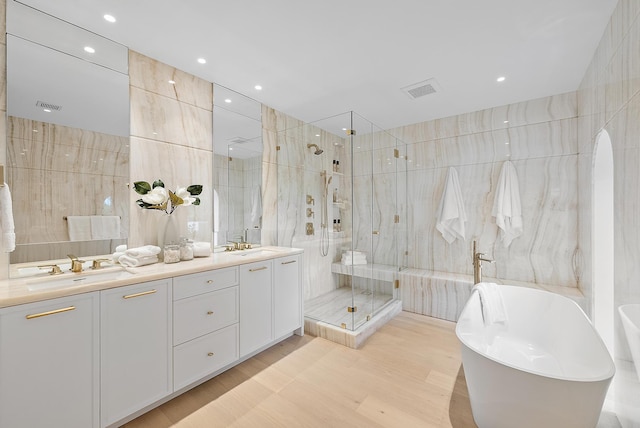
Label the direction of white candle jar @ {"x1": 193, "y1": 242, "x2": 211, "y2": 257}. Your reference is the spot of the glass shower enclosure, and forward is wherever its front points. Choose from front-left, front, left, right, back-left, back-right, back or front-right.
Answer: right

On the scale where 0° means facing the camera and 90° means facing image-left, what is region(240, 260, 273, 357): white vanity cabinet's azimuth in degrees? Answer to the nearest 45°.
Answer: approximately 315°

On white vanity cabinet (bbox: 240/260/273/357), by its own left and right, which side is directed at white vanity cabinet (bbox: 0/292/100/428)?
right

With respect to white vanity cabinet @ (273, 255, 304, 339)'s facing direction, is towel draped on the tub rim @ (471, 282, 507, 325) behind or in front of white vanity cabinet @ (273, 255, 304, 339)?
in front

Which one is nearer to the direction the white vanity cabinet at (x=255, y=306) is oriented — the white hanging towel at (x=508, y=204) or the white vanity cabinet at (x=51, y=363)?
the white hanging towel

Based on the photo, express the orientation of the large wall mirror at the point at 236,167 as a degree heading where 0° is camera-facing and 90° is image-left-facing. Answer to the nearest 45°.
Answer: approximately 315°

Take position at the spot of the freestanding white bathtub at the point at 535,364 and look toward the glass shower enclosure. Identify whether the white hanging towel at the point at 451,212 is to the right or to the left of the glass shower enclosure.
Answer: right
